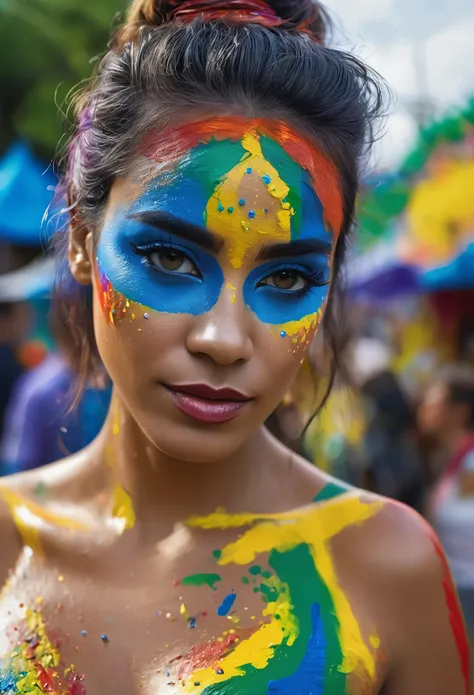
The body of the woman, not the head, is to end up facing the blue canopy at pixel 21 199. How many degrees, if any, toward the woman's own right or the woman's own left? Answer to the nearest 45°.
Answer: approximately 180°

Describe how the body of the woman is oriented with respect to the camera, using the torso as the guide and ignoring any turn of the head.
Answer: toward the camera

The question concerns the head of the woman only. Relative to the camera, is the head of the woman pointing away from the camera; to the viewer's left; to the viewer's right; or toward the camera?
toward the camera

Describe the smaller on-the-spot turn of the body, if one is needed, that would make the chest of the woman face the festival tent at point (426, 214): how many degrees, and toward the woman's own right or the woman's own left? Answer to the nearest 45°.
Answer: approximately 180°

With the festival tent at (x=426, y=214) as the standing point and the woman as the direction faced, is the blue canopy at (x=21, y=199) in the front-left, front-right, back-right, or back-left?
front-right

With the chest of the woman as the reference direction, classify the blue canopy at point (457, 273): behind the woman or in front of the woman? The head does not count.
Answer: behind

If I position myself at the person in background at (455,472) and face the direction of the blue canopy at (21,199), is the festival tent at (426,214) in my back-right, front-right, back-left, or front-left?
front-right
